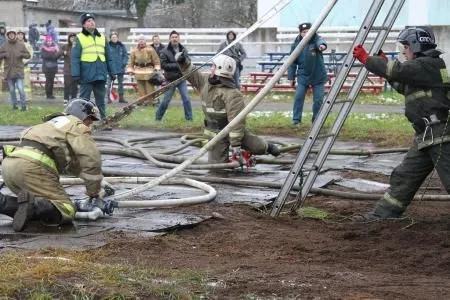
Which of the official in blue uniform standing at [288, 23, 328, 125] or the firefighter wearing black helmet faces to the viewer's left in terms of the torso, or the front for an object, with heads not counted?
the firefighter wearing black helmet

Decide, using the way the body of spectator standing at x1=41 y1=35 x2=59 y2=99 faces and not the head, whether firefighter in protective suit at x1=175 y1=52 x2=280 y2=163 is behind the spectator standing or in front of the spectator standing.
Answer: in front

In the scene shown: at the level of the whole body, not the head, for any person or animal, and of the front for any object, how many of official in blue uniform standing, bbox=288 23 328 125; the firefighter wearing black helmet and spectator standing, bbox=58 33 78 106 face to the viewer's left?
1

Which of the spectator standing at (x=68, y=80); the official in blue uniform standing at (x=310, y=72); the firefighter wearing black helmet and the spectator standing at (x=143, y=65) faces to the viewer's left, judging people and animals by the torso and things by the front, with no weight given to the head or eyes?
the firefighter wearing black helmet

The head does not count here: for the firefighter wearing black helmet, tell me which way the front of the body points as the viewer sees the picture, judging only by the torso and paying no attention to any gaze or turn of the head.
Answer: to the viewer's left

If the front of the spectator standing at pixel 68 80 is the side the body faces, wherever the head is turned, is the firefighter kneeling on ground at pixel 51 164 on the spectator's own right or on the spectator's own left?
on the spectator's own right

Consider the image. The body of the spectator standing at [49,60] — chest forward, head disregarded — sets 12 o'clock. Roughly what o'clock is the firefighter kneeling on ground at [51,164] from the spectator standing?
The firefighter kneeling on ground is roughly at 12 o'clock from the spectator standing.

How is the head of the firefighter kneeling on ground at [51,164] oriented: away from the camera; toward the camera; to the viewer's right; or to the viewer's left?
to the viewer's right

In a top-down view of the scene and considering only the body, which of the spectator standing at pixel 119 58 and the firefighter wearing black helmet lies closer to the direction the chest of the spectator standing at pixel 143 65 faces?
the firefighter wearing black helmet

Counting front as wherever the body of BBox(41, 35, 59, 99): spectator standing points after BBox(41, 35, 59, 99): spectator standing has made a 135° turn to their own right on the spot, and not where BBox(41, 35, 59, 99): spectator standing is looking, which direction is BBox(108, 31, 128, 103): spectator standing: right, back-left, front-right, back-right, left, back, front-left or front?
back

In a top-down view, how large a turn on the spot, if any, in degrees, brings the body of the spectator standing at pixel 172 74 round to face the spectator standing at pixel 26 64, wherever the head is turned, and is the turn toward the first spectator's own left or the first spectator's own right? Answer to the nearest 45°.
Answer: approximately 135° to the first spectator's own right

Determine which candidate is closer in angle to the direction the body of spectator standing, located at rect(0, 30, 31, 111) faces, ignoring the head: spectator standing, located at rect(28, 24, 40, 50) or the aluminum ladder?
the aluminum ladder

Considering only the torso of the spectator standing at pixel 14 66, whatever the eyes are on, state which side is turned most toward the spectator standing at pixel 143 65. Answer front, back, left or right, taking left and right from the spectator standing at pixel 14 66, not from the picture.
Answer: left

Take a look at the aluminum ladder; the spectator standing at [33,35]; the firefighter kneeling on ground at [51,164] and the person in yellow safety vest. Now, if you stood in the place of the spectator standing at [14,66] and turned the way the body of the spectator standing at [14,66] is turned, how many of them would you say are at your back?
1

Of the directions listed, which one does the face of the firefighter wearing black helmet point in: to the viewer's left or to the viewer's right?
to the viewer's left

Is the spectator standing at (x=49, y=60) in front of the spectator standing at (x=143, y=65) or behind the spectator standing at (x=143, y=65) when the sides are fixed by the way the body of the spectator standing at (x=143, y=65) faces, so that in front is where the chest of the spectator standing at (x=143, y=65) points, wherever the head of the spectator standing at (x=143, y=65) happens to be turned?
behind
